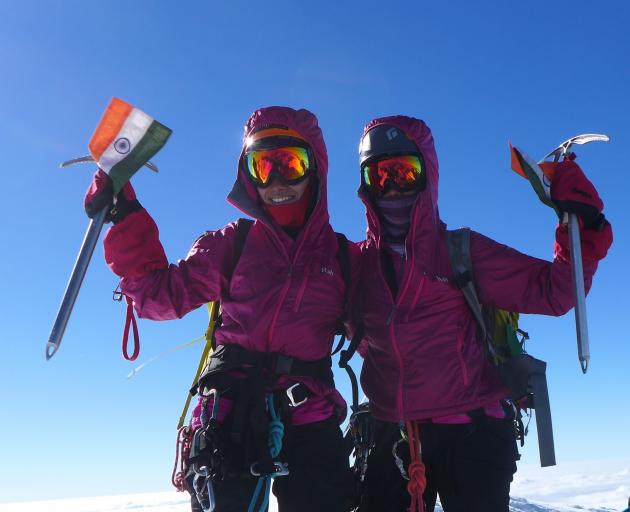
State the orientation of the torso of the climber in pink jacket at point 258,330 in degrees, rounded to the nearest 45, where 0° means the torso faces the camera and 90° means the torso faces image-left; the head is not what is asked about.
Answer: approximately 0°

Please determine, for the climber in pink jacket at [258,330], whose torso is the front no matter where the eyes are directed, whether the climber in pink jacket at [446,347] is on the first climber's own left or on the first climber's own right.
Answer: on the first climber's own left
